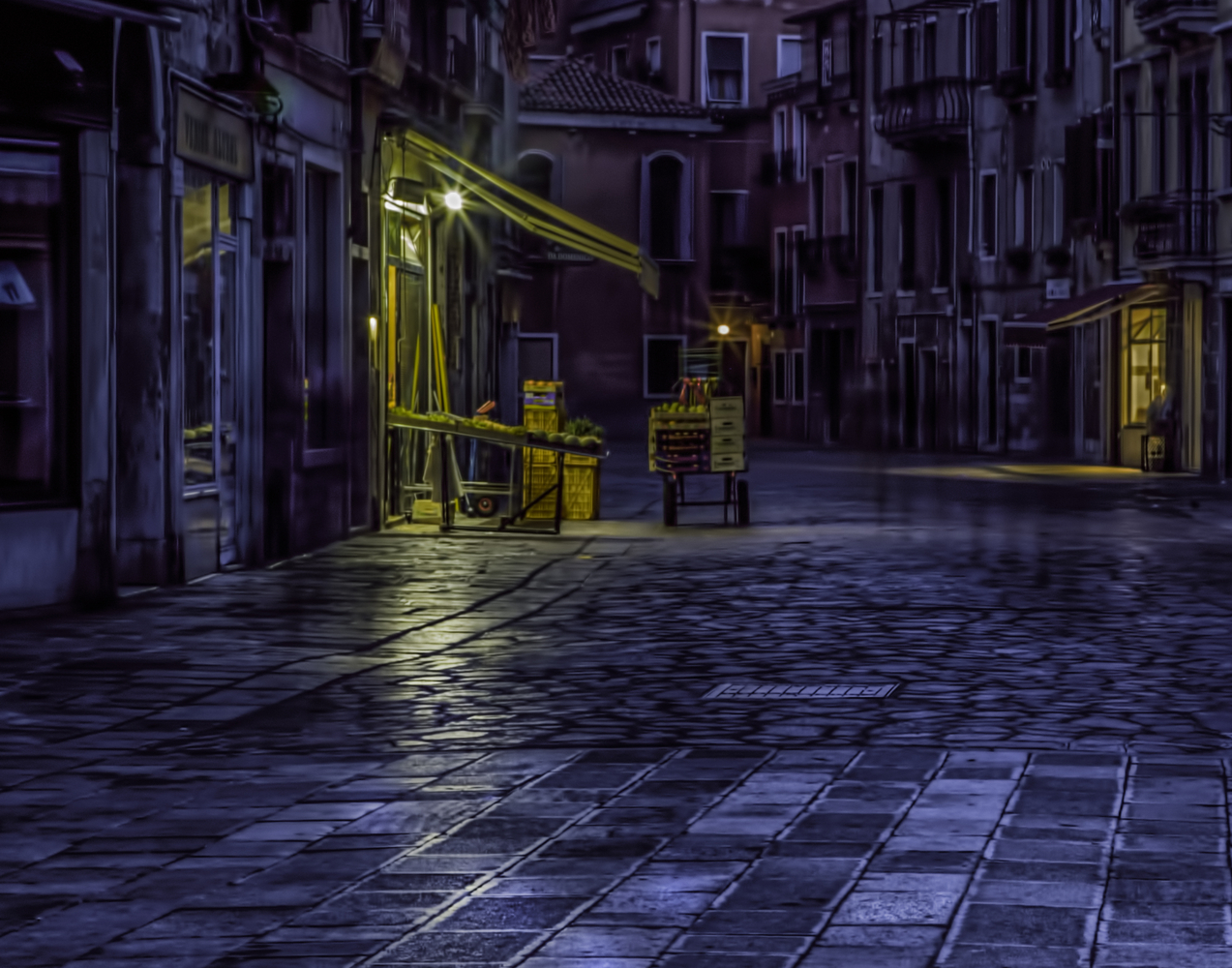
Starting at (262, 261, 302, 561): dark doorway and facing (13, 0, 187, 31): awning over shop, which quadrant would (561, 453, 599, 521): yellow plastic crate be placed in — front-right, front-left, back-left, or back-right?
back-left

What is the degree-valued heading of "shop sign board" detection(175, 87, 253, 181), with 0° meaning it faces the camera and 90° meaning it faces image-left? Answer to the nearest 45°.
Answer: approximately 315°

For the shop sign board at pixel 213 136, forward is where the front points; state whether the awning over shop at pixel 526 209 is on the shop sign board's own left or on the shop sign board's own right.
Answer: on the shop sign board's own left

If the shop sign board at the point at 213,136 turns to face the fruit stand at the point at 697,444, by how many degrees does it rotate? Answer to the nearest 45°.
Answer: approximately 90° to its left

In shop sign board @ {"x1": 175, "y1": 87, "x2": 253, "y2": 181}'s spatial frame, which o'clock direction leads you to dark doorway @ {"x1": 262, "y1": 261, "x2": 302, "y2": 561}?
The dark doorway is roughly at 8 o'clock from the shop sign board.

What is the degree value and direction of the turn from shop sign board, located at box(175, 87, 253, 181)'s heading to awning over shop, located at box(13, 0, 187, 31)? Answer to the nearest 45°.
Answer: approximately 45° to its right

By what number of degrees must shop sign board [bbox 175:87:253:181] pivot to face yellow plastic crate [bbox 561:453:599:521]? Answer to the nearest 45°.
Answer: approximately 90° to its left

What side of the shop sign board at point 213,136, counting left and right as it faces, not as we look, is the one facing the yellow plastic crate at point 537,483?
left
